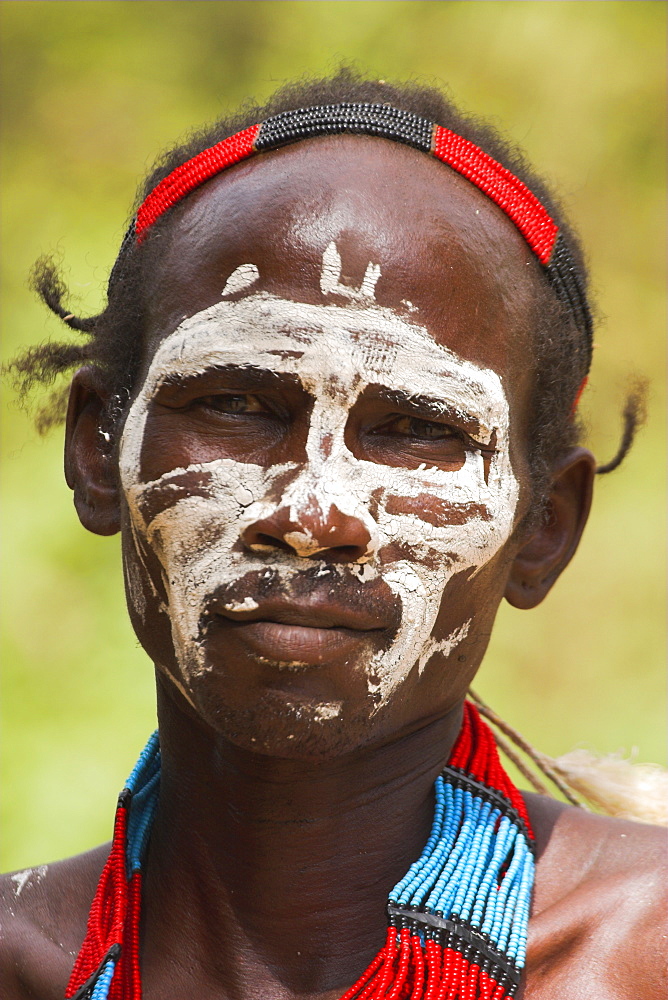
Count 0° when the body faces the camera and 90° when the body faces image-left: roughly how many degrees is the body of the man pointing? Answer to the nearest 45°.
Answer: approximately 0°
